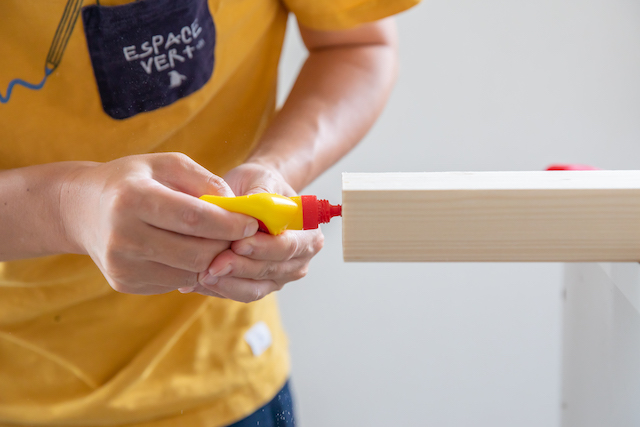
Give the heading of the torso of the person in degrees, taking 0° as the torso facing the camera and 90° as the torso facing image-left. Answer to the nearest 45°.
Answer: approximately 315°
